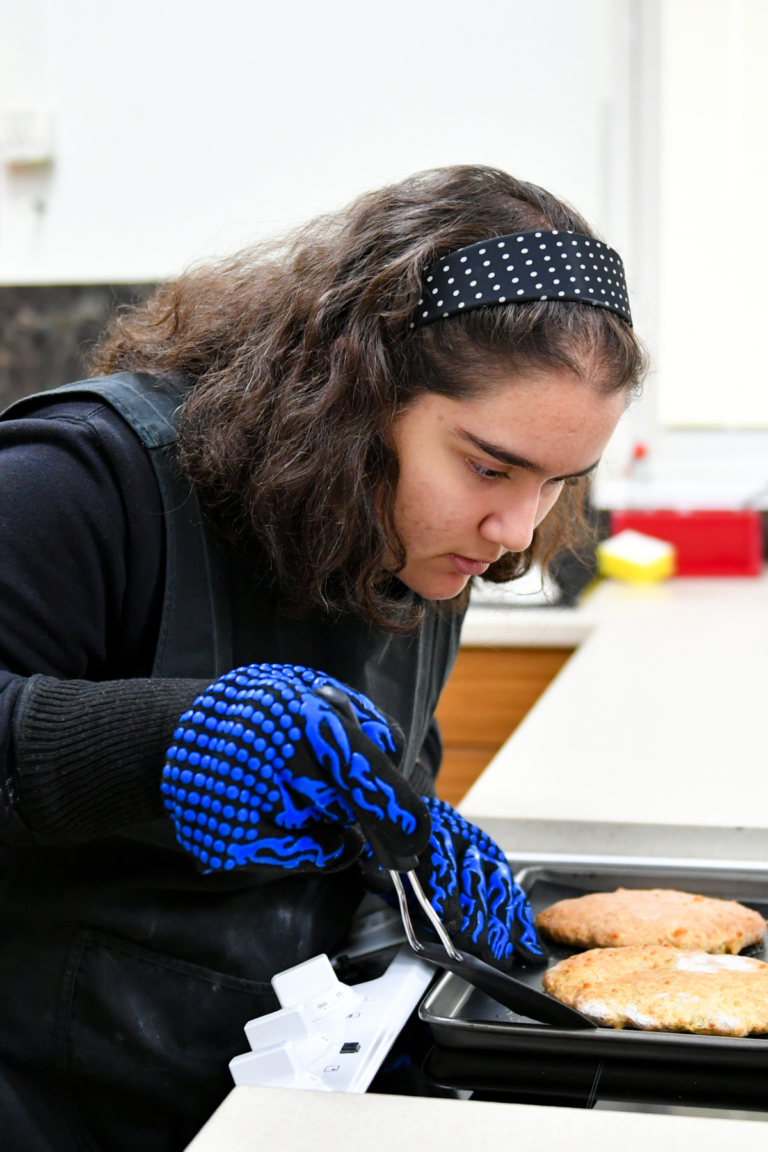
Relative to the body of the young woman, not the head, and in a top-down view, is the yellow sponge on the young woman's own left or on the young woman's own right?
on the young woman's own left

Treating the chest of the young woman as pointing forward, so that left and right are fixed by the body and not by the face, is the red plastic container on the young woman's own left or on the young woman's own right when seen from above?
on the young woman's own left

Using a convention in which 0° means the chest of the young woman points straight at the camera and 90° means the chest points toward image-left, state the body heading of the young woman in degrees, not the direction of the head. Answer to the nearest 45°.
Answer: approximately 315°

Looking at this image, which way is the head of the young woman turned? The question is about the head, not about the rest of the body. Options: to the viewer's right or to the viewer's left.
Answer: to the viewer's right
